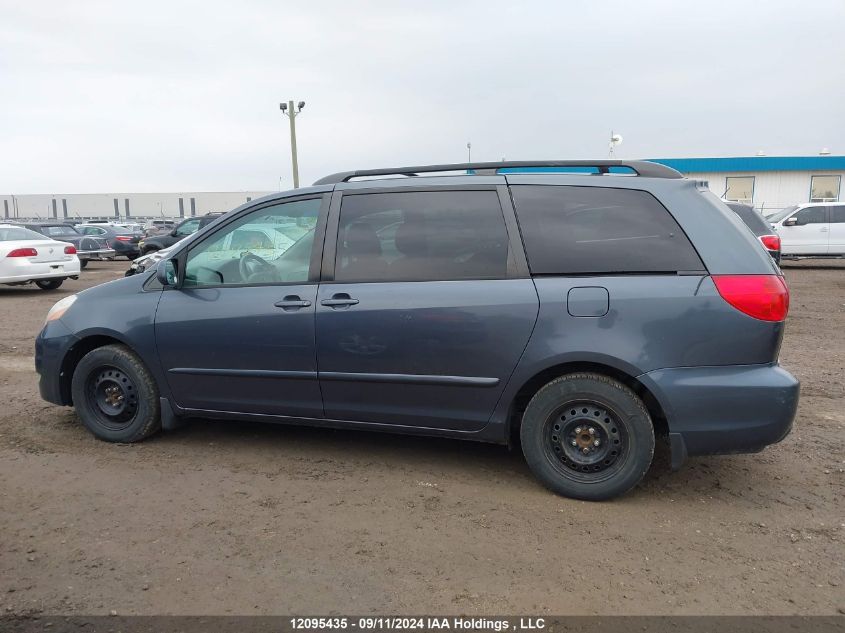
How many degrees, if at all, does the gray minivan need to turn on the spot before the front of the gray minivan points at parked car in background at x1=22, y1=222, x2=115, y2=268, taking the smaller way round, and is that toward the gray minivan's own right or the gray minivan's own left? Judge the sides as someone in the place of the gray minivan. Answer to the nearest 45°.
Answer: approximately 45° to the gray minivan's own right

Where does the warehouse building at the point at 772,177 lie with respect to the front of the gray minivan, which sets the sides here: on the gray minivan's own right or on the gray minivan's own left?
on the gray minivan's own right

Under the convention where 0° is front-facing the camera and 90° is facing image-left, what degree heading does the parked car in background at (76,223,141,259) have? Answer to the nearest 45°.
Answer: approximately 135°

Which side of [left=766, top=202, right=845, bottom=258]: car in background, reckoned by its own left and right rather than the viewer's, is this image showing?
left

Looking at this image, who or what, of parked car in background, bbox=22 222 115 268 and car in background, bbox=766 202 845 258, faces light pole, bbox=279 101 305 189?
the car in background

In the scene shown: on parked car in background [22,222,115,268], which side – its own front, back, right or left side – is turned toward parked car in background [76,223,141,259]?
right

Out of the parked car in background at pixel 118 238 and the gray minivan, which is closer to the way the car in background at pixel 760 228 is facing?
the parked car in background

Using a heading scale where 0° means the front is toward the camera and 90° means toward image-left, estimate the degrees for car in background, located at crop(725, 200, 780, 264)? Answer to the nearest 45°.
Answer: approximately 135°

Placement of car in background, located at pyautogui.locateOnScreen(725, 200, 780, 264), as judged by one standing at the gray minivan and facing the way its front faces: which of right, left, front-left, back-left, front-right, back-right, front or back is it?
back-right

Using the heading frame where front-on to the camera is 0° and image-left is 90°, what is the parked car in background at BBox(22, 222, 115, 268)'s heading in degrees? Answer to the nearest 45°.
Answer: approximately 135°

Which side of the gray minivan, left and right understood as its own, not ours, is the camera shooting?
left

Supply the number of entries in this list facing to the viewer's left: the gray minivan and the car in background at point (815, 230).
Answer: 2

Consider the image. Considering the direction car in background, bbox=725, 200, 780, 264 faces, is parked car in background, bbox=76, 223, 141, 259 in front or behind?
in front
